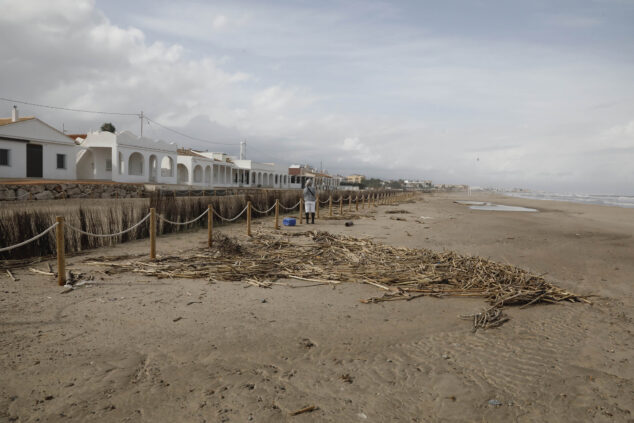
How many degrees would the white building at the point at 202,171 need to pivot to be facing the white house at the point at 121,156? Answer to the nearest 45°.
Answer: approximately 90° to its right

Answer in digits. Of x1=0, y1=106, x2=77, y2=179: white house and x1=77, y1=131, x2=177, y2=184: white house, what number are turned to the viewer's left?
0

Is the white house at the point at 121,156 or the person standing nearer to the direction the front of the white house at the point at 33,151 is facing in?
the person standing

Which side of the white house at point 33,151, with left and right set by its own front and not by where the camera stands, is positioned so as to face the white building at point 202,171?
left

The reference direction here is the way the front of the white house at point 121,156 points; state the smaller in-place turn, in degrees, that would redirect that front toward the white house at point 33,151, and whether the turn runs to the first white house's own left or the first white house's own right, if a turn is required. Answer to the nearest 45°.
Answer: approximately 90° to the first white house's own right

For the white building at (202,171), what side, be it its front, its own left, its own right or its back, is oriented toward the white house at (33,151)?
right
